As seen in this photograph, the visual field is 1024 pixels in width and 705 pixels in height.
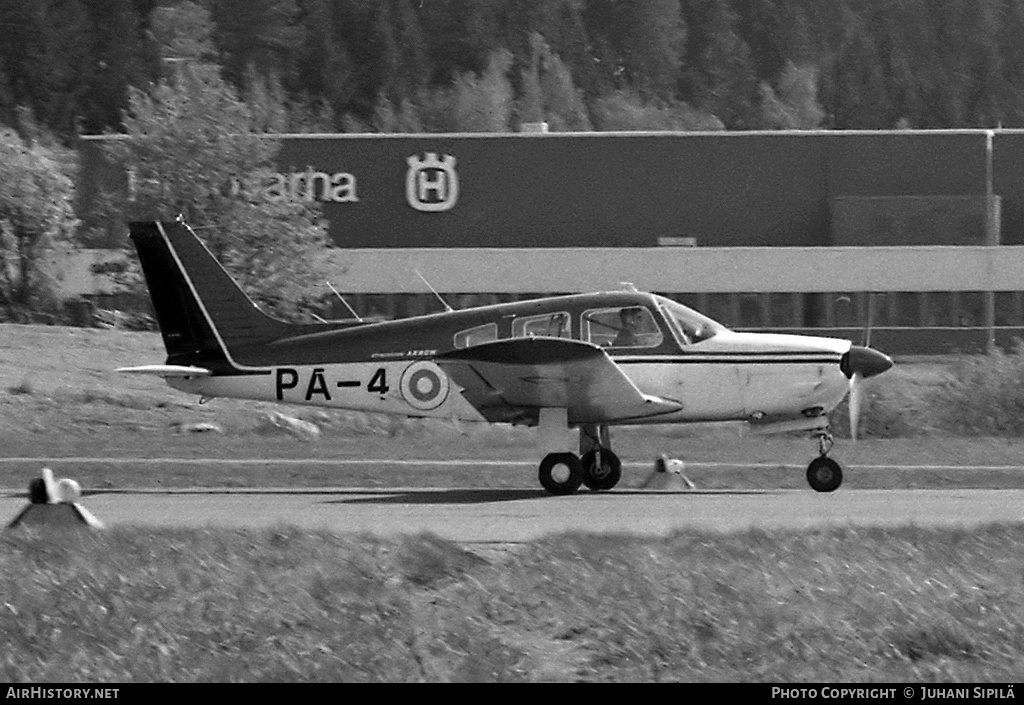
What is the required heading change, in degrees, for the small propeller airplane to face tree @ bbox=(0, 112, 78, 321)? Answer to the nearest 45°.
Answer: approximately 135° to its left

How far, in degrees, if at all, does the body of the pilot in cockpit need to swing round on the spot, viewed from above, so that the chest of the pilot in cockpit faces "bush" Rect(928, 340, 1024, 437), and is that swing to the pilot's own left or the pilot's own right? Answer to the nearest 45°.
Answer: approximately 45° to the pilot's own left

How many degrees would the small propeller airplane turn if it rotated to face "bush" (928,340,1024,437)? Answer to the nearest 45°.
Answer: approximately 45° to its left

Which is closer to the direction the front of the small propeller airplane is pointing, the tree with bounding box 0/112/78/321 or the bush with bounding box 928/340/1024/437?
the bush

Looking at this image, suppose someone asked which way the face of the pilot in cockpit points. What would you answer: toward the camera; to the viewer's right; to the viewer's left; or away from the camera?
to the viewer's right

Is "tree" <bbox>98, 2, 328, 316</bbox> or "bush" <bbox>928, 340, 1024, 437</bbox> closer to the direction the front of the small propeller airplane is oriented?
the bush

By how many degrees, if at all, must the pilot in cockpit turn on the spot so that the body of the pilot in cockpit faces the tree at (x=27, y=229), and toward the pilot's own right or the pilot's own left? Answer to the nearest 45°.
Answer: approximately 135° to the pilot's own left

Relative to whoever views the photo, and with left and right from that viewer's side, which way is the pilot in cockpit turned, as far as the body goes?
facing to the right of the viewer

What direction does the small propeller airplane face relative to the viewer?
to the viewer's right

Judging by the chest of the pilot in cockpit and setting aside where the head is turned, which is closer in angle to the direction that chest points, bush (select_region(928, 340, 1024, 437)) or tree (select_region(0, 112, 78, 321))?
the bush
